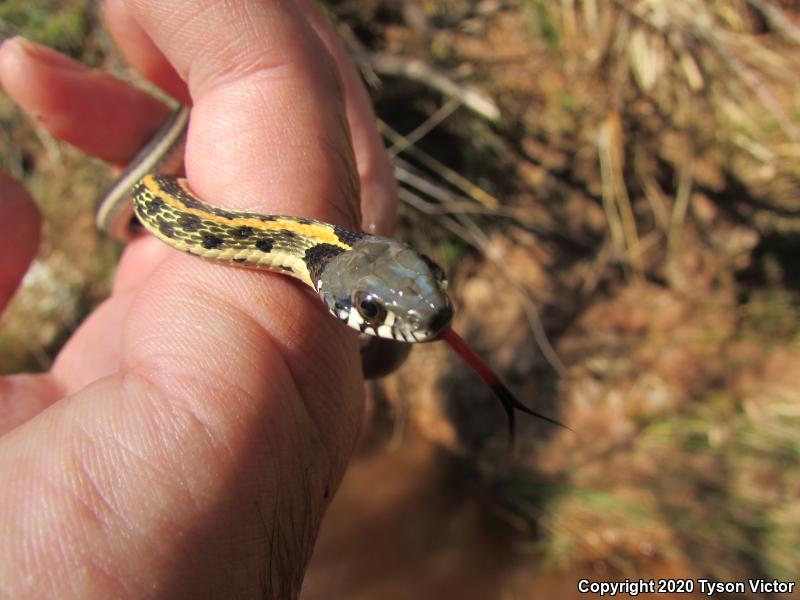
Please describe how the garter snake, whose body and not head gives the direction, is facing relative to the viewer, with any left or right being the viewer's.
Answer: facing the viewer and to the right of the viewer
